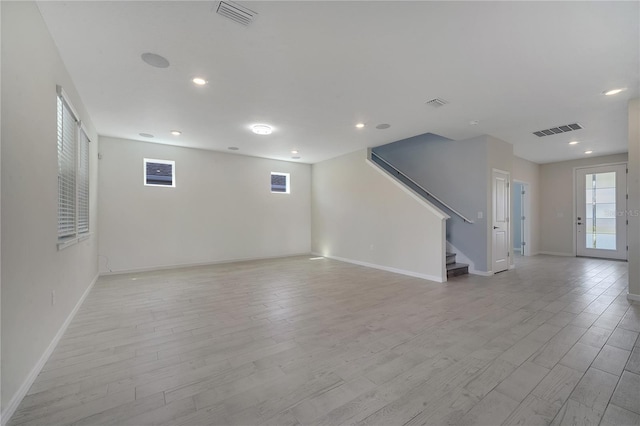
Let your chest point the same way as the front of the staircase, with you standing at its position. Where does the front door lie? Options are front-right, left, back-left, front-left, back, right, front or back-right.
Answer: left

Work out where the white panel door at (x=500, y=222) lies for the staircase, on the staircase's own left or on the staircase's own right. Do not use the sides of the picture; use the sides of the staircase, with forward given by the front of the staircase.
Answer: on the staircase's own left

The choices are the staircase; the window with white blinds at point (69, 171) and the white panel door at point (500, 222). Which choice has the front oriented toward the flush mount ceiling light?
the window with white blinds

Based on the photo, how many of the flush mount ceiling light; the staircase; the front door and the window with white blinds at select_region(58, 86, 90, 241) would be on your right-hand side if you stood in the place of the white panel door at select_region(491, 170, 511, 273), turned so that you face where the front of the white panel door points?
3

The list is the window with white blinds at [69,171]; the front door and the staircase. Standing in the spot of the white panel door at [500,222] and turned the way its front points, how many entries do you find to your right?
2

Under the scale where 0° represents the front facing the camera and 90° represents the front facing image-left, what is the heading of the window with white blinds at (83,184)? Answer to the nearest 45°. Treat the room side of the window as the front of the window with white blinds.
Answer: approximately 270°

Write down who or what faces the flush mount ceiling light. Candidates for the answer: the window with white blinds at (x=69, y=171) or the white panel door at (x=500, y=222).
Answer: the window with white blinds

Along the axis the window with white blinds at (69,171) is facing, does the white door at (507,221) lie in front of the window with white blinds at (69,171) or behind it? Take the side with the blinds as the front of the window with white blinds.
in front

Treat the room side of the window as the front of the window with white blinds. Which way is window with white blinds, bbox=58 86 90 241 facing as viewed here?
to the viewer's right
